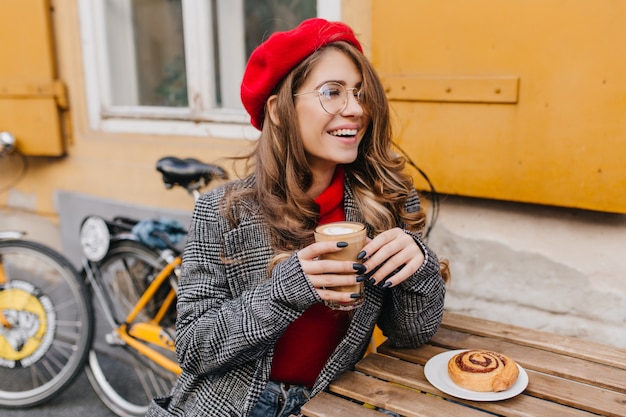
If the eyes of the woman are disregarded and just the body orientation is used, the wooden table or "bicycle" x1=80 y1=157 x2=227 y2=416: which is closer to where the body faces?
the wooden table

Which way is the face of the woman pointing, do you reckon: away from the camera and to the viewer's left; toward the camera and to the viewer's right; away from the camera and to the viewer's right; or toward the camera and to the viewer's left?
toward the camera and to the viewer's right

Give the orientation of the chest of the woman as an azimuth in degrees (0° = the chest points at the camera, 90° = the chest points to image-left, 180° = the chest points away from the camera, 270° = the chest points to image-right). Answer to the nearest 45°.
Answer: approximately 315°
